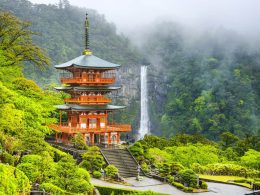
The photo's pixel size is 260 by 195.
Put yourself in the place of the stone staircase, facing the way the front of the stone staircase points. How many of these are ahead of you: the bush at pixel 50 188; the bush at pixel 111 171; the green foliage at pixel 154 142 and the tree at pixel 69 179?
3

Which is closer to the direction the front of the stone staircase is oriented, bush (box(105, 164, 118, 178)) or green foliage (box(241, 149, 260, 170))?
the bush

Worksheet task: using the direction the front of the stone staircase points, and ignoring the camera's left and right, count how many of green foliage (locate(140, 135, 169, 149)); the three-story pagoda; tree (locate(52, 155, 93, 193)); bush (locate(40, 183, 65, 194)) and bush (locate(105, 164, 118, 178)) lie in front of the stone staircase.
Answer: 3

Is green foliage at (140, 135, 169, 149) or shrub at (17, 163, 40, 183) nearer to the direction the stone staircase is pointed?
the shrub

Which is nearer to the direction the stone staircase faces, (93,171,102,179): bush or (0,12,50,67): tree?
the bush

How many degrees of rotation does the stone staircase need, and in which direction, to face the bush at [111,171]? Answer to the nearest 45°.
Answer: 0° — it already faces it

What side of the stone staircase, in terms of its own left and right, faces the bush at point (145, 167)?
left

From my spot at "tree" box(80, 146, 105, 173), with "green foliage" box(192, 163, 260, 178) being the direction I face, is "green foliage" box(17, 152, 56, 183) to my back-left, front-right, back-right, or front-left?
back-right

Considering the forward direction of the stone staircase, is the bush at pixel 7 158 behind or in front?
in front

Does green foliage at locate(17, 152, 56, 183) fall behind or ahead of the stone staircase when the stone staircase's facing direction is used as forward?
ahead

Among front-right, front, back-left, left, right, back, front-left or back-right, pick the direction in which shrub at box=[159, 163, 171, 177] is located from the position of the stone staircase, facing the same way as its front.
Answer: front-left

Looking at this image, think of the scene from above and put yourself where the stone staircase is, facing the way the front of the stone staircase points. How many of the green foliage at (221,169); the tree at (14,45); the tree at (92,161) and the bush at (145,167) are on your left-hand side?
2

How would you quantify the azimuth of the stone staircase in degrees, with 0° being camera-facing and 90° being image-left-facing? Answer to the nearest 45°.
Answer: approximately 0°

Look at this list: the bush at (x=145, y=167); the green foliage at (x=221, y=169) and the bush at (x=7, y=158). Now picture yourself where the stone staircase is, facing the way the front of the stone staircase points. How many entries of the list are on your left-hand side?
2

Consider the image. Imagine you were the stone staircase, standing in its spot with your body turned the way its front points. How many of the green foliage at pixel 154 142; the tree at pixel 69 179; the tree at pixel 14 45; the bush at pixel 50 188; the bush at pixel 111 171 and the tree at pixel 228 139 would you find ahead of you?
3

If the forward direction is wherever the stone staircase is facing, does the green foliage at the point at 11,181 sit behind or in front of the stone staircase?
in front

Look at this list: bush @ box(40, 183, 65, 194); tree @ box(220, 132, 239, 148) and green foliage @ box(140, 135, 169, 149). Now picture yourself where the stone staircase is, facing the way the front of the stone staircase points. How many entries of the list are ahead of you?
1

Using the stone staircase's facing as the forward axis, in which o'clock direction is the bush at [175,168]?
The bush is roughly at 10 o'clock from the stone staircase.
